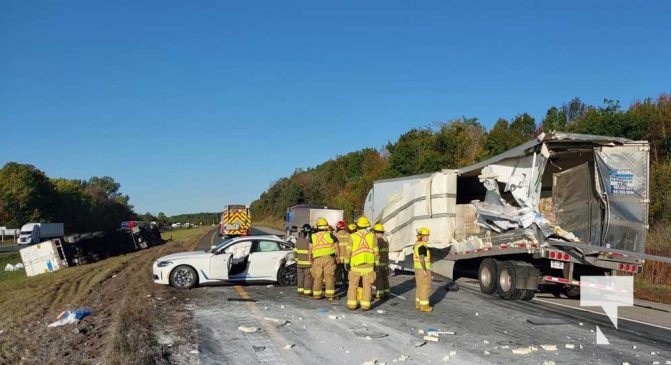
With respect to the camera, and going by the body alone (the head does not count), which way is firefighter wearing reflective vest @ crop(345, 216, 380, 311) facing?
away from the camera

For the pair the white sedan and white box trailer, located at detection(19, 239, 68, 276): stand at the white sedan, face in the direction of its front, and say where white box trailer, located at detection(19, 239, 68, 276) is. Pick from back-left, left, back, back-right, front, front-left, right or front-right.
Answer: front-right

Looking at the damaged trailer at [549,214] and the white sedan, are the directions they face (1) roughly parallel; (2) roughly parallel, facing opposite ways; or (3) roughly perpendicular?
roughly perpendicular

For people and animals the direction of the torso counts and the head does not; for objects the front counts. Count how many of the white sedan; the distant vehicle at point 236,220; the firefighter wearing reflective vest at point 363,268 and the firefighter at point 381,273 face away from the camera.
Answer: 2

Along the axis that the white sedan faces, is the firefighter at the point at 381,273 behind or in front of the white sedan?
behind

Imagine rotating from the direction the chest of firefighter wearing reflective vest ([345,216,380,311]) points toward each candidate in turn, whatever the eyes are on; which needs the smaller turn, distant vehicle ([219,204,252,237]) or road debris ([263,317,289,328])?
the distant vehicle

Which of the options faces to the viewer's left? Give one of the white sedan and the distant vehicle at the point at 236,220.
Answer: the white sedan

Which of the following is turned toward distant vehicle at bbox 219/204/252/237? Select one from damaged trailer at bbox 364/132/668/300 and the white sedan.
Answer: the damaged trailer

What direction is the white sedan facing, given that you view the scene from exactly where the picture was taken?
facing to the left of the viewer

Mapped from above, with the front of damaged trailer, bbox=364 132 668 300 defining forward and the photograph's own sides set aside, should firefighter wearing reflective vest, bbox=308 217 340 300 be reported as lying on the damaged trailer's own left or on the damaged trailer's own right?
on the damaged trailer's own left

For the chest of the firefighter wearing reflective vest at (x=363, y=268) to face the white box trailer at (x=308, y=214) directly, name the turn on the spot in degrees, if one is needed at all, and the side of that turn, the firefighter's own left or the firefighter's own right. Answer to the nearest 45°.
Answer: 0° — they already face it

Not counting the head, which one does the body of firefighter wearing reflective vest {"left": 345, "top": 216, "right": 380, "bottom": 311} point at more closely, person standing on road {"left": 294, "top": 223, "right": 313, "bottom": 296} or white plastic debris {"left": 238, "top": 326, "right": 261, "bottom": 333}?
the person standing on road
